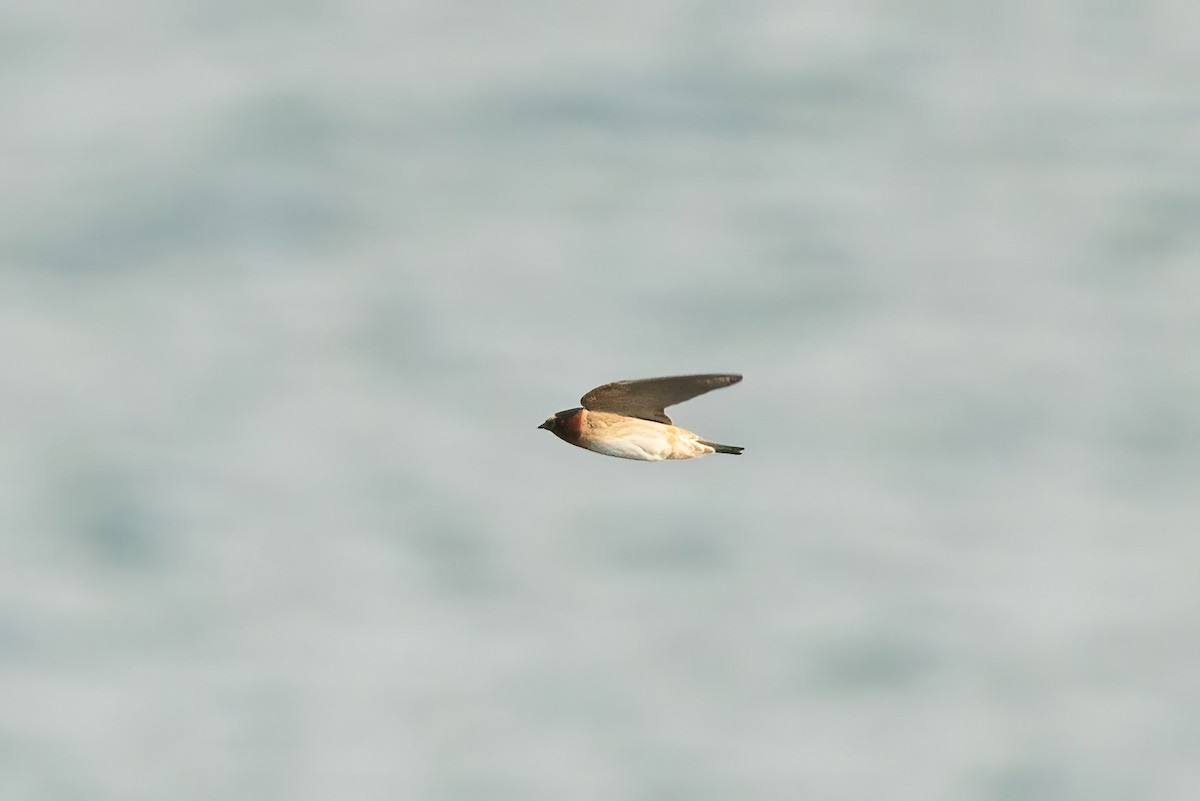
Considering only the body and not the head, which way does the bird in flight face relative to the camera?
to the viewer's left
